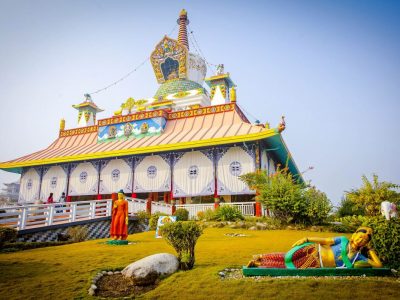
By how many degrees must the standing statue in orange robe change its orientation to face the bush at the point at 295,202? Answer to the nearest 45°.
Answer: approximately 90° to its left

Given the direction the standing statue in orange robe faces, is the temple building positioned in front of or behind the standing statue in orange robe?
behind

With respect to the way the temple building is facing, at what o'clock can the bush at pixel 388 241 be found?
The bush is roughly at 10 o'clock from the temple building.

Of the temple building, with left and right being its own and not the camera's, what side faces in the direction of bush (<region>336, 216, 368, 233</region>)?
left

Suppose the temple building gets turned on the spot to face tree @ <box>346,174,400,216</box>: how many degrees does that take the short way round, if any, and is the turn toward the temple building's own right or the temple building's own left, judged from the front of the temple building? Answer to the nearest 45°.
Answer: approximately 90° to the temple building's own left

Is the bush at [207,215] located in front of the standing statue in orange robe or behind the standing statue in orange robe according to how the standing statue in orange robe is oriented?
behind

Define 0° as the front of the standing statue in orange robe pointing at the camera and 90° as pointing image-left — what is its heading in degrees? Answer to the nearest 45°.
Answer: approximately 0°

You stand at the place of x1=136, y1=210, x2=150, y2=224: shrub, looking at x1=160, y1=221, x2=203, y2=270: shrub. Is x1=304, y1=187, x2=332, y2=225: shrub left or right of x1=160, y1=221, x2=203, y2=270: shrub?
left

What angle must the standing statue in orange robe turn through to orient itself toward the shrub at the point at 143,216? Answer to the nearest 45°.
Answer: approximately 180°

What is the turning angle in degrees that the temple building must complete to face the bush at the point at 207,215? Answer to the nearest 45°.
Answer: approximately 45° to its left

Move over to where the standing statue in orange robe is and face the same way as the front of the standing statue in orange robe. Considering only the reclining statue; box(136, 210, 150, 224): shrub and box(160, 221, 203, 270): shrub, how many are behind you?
1

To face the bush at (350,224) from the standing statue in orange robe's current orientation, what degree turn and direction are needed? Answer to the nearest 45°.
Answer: approximately 90° to its left

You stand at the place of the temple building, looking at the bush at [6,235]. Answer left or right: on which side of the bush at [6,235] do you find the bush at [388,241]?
left

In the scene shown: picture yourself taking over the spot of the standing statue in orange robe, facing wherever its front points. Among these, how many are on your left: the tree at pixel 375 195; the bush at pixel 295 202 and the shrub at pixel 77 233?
2
